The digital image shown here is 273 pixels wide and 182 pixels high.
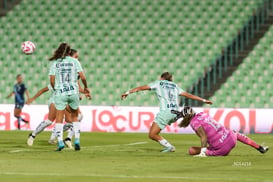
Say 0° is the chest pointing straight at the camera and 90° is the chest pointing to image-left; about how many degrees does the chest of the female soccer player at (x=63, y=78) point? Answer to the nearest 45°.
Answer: approximately 180°

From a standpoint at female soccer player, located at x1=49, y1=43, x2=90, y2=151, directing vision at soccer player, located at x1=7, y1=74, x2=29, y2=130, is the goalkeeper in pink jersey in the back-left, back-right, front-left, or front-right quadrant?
back-right

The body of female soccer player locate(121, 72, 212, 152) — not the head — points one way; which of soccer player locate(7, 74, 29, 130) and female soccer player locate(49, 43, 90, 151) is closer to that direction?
the soccer player

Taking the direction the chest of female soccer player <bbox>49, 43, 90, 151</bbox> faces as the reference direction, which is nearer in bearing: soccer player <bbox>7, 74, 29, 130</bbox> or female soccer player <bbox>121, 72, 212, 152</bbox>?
the soccer player

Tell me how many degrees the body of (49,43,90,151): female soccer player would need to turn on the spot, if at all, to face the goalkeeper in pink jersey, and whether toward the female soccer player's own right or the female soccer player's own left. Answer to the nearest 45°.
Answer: approximately 135° to the female soccer player's own right

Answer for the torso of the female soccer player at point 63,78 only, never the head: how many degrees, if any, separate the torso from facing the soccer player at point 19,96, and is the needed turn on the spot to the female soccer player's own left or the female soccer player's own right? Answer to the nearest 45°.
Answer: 0° — they already face them

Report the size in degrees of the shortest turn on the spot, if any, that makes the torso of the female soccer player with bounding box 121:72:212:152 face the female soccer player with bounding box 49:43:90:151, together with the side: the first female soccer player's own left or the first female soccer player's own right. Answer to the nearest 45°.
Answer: approximately 45° to the first female soccer player's own left

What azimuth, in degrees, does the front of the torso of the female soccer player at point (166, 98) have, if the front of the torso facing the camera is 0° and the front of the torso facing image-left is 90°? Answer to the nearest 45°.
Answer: approximately 135°
